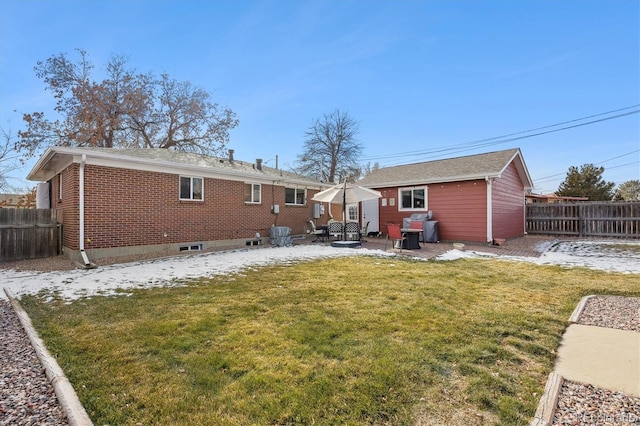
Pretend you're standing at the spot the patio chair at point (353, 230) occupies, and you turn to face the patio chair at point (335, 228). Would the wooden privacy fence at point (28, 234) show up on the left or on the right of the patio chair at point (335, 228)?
left

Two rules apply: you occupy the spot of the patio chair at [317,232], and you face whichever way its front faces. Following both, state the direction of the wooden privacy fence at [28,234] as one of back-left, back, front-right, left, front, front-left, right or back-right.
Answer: back-right

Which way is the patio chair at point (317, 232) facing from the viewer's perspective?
to the viewer's right

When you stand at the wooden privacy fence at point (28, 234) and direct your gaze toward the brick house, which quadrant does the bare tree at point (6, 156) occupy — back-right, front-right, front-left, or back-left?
back-left

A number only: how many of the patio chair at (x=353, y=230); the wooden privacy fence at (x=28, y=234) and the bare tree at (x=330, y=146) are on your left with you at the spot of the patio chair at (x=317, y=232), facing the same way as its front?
1

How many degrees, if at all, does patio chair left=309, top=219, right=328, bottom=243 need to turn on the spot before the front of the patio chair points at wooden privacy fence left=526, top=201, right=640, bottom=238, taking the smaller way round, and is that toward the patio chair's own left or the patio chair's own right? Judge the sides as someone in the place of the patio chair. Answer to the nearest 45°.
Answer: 0° — it already faces it

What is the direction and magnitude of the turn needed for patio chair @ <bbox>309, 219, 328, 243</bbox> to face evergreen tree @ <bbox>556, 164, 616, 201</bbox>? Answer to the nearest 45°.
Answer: approximately 45° to its left

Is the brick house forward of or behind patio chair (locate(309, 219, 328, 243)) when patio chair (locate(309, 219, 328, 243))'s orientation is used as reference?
behind

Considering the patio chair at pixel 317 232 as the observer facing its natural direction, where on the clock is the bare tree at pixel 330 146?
The bare tree is roughly at 9 o'clock from the patio chair.

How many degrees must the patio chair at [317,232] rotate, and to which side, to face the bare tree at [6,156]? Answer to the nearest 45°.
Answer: approximately 180°

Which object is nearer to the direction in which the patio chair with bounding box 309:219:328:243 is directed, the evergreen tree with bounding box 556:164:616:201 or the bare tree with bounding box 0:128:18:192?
the evergreen tree
